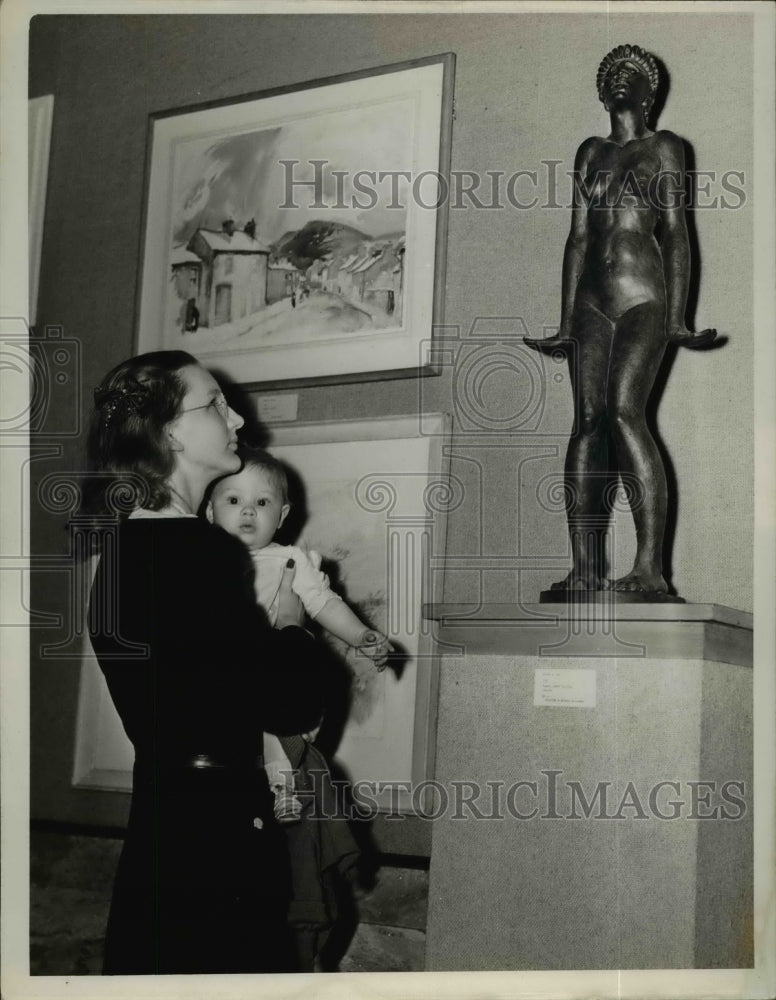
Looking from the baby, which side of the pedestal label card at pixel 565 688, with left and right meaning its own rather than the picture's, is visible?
right

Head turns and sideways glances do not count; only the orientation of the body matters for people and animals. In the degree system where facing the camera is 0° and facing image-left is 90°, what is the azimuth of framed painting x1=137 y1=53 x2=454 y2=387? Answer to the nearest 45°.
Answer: approximately 45°

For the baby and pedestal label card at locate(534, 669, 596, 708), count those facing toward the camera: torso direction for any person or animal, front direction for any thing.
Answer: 2

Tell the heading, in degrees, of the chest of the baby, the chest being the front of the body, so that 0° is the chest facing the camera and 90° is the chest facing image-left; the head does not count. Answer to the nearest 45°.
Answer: approximately 0°

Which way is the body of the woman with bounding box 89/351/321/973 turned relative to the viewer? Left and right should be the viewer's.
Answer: facing away from the viewer and to the right of the viewer

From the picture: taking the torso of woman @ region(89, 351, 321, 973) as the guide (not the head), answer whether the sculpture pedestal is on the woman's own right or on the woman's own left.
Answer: on the woman's own right

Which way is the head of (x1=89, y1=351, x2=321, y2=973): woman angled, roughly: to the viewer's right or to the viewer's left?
to the viewer's right

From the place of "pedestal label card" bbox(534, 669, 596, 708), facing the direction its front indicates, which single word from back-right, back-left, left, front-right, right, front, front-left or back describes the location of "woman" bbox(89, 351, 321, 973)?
right

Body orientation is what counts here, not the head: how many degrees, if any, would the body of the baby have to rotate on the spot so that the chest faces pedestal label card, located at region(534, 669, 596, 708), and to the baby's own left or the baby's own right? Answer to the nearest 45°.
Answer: approximately 90° to the baby's own left
